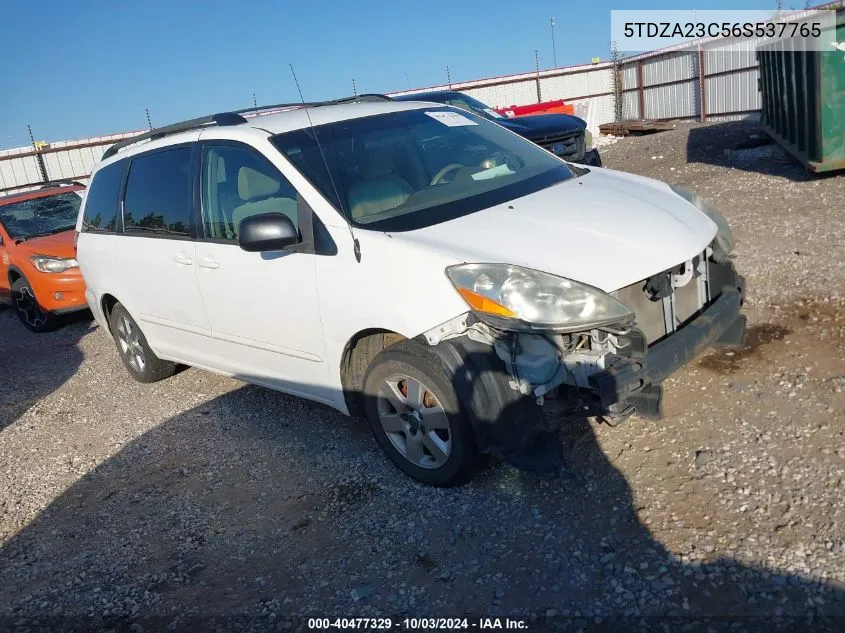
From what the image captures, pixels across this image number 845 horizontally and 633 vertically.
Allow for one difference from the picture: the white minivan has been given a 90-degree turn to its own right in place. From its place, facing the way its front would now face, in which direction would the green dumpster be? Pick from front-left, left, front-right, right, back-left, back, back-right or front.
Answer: back

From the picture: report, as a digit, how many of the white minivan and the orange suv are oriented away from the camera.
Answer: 0

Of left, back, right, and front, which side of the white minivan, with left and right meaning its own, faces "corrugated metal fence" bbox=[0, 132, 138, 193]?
back

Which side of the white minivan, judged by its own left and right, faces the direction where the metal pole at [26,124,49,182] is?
back

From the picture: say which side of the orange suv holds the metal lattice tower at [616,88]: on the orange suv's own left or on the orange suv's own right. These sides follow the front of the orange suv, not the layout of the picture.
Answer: on the orange suv's own left

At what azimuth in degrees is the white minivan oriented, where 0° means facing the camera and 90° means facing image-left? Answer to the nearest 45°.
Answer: approximately 315°

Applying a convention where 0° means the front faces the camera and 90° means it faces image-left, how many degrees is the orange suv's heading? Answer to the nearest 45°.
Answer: approximately 315°

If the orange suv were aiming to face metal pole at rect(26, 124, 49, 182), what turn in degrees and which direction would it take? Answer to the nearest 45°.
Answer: approximately 135° to its left

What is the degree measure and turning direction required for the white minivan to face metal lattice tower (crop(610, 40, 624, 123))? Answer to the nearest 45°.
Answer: approximately 135° to its left
